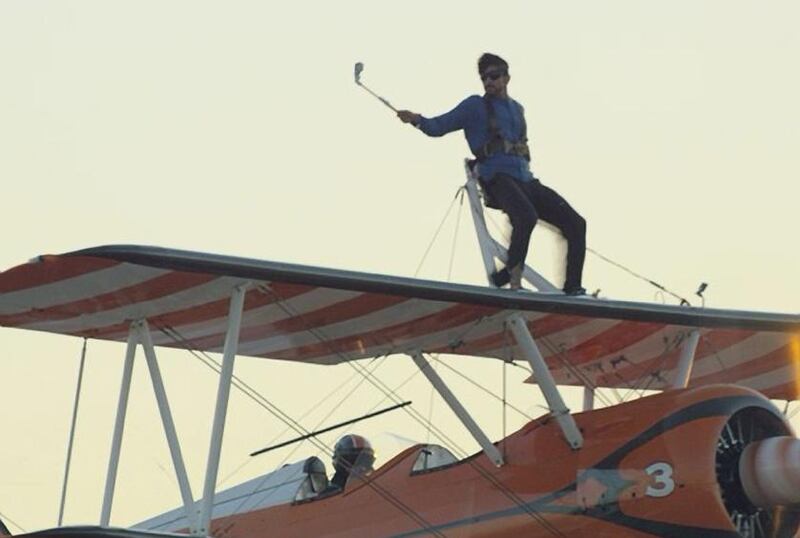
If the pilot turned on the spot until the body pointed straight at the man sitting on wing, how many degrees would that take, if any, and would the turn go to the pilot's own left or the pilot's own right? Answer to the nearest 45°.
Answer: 0° — they already face them

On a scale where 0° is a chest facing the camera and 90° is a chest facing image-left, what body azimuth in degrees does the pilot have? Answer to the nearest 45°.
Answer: approximately 315°

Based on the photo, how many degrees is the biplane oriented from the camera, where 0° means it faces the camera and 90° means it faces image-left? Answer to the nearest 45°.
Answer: approximately 315°
